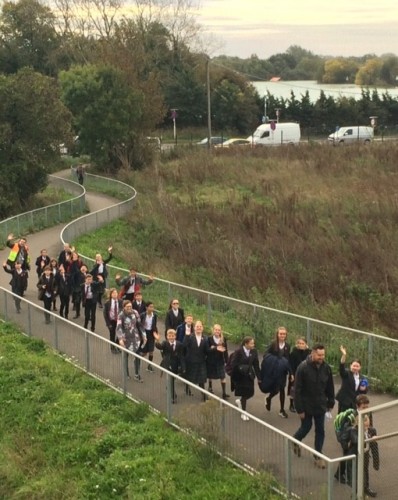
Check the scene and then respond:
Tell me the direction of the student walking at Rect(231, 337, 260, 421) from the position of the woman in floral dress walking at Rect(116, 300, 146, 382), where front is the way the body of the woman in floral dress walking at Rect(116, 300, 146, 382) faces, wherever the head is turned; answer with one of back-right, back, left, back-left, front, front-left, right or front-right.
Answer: front-left

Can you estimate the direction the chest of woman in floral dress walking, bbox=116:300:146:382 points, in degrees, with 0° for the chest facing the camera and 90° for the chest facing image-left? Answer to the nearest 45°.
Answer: approximately 0°

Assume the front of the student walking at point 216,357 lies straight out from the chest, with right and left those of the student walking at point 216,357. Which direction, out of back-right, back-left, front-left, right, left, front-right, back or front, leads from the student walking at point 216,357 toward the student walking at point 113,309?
back-right

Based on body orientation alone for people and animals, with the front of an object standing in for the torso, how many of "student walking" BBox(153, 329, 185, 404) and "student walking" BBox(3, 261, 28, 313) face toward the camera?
2

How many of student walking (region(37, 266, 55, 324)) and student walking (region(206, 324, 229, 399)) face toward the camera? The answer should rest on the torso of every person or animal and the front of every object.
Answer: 2

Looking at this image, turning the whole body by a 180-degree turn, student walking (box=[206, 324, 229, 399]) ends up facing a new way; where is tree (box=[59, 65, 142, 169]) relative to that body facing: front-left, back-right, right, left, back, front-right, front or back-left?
front

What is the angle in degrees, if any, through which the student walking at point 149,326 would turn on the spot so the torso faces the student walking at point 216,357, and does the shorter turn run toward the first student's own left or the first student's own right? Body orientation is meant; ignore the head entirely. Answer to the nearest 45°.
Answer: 0° — they already face them

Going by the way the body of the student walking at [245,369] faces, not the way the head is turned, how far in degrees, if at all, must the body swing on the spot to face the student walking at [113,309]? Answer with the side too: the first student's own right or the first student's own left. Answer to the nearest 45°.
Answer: approximately 180°

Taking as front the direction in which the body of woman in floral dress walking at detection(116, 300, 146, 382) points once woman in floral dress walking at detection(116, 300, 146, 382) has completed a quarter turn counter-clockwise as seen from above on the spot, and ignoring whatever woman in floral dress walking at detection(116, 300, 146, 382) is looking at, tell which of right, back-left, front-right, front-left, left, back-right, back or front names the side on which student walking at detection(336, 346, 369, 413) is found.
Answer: front-right

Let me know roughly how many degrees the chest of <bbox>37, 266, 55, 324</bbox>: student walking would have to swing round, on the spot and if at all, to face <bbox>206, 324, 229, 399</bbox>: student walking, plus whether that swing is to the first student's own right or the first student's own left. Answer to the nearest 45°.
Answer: approximately 45° to the first student's own left

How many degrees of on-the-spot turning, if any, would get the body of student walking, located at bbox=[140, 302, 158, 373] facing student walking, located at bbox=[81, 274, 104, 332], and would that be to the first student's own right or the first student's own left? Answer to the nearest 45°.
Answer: approximately 180°

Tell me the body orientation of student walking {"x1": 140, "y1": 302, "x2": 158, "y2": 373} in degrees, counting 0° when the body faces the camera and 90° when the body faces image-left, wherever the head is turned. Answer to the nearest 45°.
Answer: approximately 315°

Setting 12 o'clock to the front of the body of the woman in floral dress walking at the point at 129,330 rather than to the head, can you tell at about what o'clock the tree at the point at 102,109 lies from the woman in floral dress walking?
The tree is roughly at 6 o'clock from the woman in floral dress walking.
